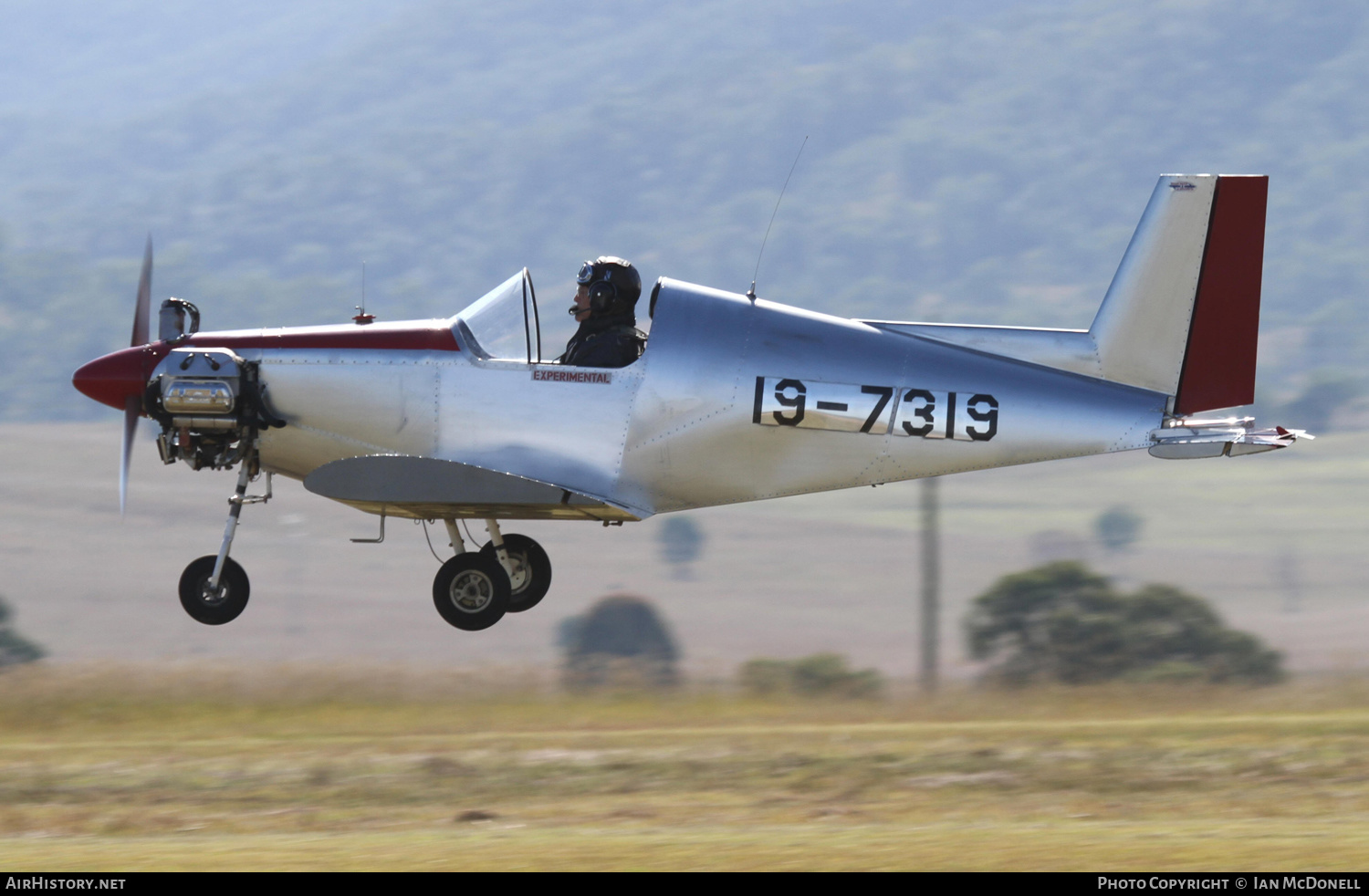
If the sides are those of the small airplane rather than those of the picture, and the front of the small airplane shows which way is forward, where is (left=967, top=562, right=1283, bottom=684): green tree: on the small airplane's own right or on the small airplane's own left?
on the small airplane's own right

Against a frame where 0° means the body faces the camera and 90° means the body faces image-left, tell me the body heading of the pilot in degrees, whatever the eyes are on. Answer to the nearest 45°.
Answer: approximately 90°

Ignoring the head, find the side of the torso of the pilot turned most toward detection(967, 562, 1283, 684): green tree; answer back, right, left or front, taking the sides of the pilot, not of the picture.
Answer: right

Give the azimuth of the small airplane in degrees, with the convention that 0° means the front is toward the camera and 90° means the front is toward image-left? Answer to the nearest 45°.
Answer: approximately 90°
